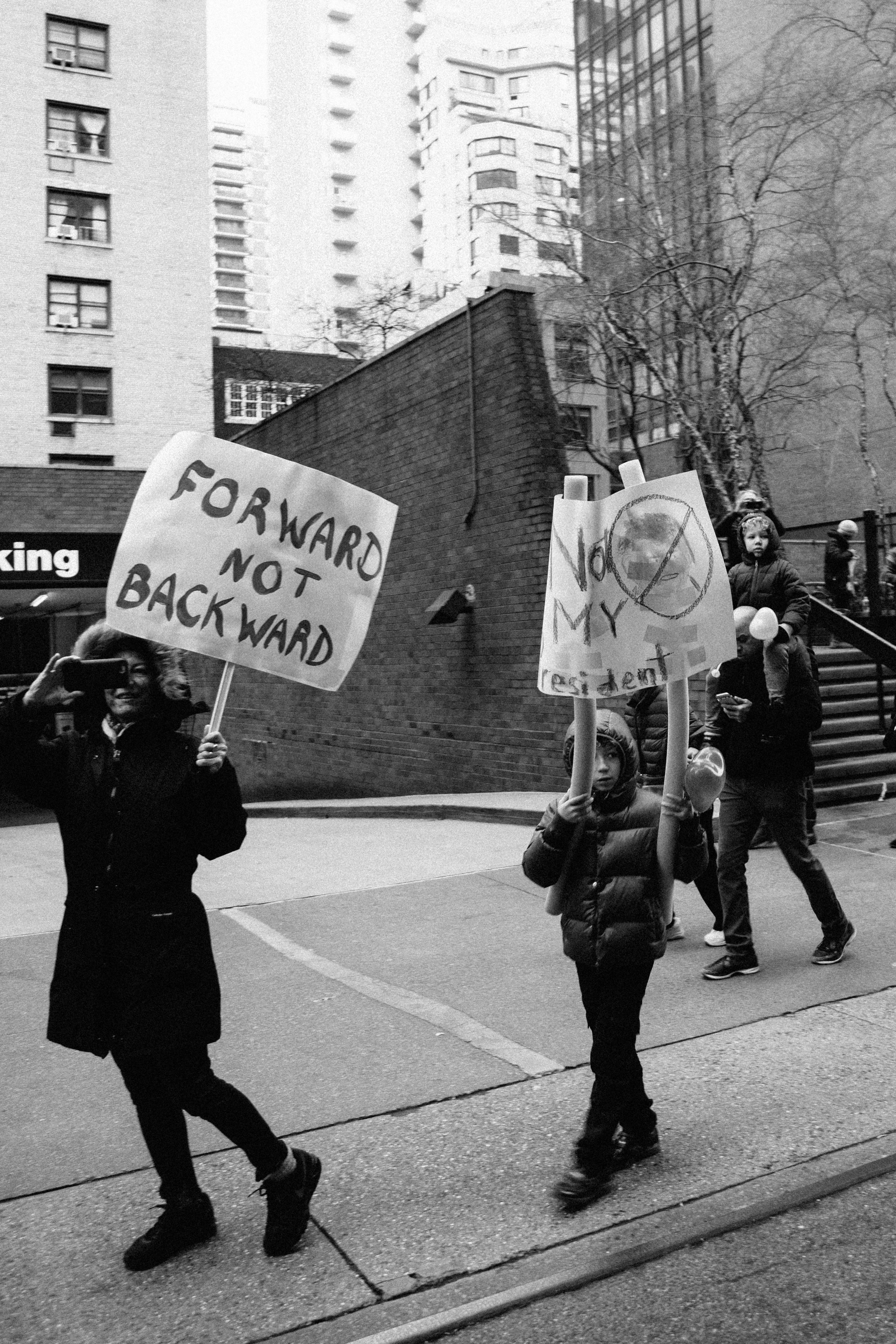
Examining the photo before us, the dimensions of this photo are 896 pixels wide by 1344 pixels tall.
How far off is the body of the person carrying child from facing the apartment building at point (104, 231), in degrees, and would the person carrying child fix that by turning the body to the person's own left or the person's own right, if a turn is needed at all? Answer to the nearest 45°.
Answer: approximately 90° to the person's own right

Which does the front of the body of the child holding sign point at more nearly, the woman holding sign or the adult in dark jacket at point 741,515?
the woman holding sign

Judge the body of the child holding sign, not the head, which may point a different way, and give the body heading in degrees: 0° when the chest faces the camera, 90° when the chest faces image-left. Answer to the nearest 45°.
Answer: approximately 45°

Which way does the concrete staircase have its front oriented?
toward the camera

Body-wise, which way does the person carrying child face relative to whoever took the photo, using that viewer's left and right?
facing the viewer and to the left of the viewer

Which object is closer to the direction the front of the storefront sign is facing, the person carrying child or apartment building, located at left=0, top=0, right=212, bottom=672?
the person carrying child

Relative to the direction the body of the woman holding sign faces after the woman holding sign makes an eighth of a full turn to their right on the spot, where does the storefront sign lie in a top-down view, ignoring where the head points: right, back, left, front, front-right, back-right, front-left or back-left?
right

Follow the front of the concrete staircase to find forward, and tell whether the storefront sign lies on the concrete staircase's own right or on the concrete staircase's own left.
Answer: on the concrete staircase's own right

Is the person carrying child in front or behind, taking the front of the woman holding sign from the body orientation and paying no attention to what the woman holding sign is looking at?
behind

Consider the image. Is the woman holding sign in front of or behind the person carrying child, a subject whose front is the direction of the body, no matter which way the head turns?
in front

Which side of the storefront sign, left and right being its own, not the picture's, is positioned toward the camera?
front

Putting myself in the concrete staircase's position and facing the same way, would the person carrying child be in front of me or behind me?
in front

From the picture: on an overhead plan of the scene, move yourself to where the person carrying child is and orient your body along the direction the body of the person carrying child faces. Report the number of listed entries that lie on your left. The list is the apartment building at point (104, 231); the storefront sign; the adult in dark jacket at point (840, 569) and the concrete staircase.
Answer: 0

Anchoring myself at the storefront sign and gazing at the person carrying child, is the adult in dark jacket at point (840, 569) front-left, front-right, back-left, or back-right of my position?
front-left

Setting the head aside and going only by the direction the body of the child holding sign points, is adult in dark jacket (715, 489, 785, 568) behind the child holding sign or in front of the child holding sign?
behind

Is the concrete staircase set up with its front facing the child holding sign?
yes

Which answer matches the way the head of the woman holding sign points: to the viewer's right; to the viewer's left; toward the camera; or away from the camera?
toward the camera
